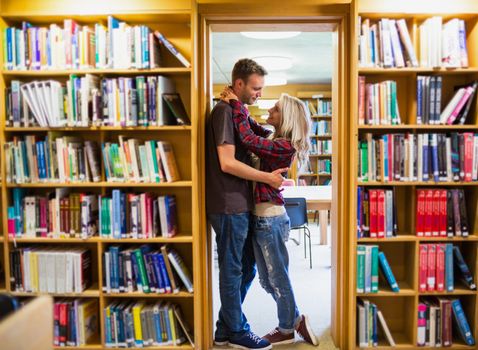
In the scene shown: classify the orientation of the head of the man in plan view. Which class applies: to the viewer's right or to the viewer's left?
to the viewer's right

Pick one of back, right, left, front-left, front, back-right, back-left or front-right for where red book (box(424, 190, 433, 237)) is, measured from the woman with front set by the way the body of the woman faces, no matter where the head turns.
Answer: back

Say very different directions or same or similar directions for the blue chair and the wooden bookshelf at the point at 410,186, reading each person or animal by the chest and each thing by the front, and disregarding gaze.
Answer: very different directions

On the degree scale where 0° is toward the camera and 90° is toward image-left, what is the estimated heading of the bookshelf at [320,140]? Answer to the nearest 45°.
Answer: approximately 0°

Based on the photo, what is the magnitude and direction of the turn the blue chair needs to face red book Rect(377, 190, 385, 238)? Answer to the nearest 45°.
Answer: approximately 180°

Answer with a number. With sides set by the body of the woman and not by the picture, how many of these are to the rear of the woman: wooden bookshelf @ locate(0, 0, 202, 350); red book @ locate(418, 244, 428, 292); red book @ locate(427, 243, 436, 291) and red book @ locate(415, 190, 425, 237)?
3

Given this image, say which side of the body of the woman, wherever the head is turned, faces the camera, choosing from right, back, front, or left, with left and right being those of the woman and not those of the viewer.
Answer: left

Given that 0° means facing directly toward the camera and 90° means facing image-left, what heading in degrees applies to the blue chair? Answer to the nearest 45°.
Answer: approximately 180°

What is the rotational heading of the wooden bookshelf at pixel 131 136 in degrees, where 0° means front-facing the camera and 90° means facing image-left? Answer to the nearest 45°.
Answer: approximately 0°

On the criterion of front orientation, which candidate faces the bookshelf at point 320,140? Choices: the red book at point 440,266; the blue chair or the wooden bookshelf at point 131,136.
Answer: the blue chair

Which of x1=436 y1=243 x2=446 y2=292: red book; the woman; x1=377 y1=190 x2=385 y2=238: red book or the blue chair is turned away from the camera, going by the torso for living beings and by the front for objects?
the blue chair

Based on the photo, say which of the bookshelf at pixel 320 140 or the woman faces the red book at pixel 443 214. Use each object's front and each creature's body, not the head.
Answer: the bookshelf
